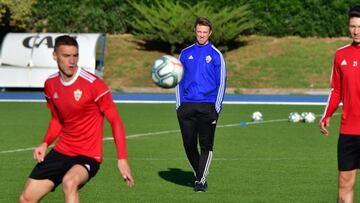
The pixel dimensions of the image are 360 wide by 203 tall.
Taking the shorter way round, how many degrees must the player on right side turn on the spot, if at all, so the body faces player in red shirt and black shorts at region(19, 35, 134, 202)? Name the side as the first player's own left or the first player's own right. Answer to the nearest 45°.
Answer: approximately 45° to the first player's own right

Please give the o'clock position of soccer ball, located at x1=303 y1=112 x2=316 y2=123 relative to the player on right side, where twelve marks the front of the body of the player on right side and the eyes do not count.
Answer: The soccer ball is roughly at 6 o'clock from the player on right side.

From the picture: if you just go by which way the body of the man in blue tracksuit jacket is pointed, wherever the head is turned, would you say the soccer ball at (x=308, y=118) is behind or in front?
behind

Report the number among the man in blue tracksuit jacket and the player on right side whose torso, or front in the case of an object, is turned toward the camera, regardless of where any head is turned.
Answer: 2

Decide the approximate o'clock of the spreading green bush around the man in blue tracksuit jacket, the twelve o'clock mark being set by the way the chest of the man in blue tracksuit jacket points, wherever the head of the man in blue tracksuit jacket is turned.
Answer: The spreading green bush is roughly at 6 o'clock from the man in blue tracksuit jacket.

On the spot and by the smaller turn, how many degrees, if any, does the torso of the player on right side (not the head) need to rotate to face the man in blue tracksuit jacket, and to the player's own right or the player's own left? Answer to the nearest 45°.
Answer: approximately 135° to the player's own right

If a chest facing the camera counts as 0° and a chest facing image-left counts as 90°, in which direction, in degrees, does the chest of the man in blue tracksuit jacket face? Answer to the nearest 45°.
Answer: approximately 0°
